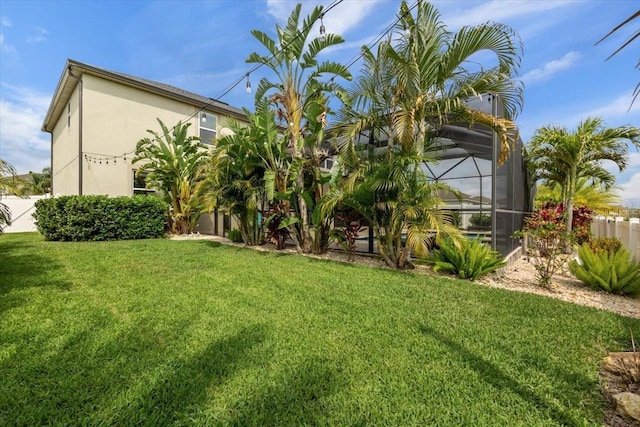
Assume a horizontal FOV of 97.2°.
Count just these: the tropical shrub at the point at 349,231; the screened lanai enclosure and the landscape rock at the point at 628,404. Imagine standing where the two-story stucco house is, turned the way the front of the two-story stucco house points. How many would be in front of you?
0

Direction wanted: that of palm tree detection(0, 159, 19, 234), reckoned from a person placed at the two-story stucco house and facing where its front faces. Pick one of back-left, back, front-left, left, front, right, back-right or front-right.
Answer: back-left

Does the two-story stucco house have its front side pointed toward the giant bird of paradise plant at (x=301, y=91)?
no

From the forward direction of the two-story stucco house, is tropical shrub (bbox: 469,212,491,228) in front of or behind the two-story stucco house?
behind

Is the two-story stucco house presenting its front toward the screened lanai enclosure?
no

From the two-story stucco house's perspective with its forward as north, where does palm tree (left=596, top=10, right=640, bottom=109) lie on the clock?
The palm tree is roughly at 7 o'clock from the two-story stucco house.

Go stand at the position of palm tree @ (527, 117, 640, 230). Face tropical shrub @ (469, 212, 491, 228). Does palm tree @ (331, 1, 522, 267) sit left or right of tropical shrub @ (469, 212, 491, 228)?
left

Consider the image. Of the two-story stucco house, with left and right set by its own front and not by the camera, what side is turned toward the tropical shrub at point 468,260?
back

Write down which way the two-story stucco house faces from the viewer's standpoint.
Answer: facing away from the viewer and to the left of the viewer

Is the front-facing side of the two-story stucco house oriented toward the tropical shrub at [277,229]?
no

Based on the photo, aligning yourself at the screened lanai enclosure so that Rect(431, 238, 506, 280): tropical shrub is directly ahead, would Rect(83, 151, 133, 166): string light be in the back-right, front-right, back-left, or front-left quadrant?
front-right
